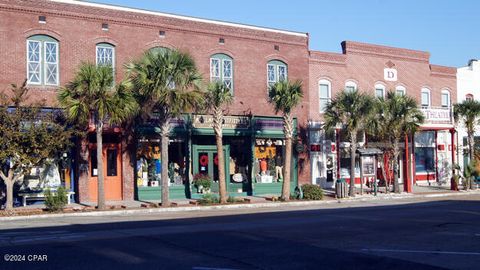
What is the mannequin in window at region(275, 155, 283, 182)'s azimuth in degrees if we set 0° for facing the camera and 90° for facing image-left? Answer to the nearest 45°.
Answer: approximately 0°

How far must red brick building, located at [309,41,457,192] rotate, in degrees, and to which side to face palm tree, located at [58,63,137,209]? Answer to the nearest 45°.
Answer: approximately 90° to its right

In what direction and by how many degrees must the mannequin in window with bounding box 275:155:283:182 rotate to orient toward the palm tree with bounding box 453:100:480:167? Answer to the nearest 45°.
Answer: approximately 135° to its left

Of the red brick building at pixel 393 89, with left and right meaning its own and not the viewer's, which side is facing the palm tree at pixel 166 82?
right

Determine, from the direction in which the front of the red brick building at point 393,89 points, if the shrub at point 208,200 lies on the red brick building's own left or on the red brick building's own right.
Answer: on the red brick building's own right

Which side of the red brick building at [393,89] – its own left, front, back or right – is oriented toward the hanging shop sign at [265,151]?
right

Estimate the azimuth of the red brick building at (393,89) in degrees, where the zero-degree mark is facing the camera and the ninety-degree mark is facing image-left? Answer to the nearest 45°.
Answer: approximately 315°

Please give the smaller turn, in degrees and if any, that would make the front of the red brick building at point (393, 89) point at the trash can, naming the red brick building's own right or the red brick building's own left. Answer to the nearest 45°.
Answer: approximately 45° to the red brick building's own right
